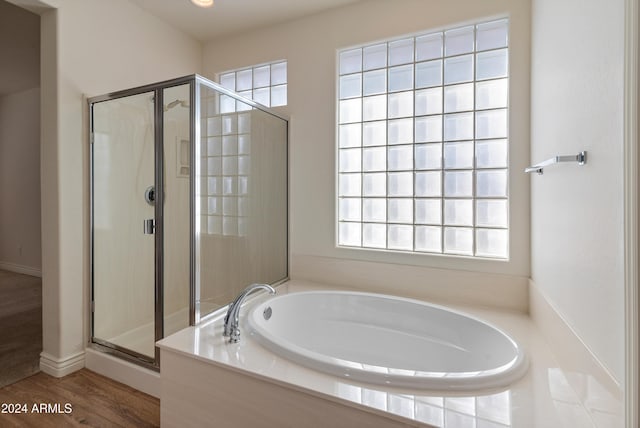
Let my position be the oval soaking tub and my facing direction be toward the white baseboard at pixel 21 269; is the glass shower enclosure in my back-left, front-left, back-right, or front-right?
front-left

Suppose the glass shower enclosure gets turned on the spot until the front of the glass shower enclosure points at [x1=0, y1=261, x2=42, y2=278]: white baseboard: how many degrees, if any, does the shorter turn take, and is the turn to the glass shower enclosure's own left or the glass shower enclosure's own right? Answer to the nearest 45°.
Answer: approximately 90° to the glass shower enclosure's own right

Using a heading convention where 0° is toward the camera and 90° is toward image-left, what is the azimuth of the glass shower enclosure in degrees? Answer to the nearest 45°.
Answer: approximately 45°

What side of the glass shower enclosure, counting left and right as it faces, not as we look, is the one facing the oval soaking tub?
left

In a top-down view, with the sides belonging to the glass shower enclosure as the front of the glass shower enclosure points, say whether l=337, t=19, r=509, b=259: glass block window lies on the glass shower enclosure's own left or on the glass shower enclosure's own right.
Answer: on the glass shower enclosure's own left
